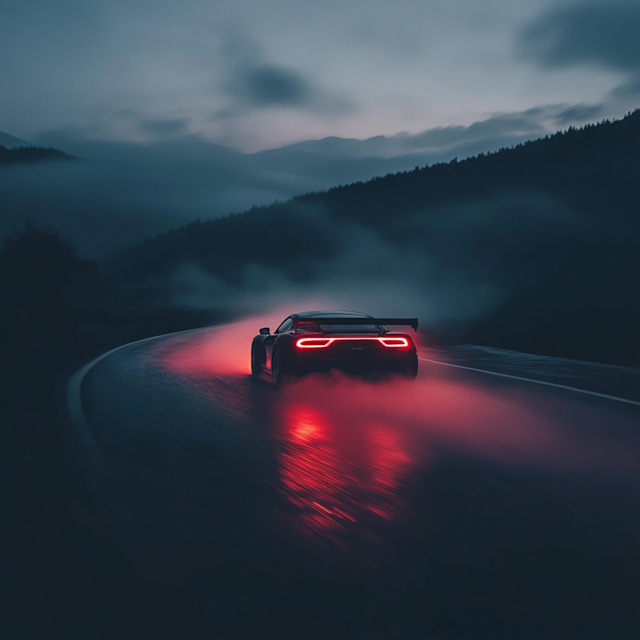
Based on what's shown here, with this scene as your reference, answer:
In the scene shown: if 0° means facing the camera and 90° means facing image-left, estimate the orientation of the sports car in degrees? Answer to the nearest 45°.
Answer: approximately 135°
